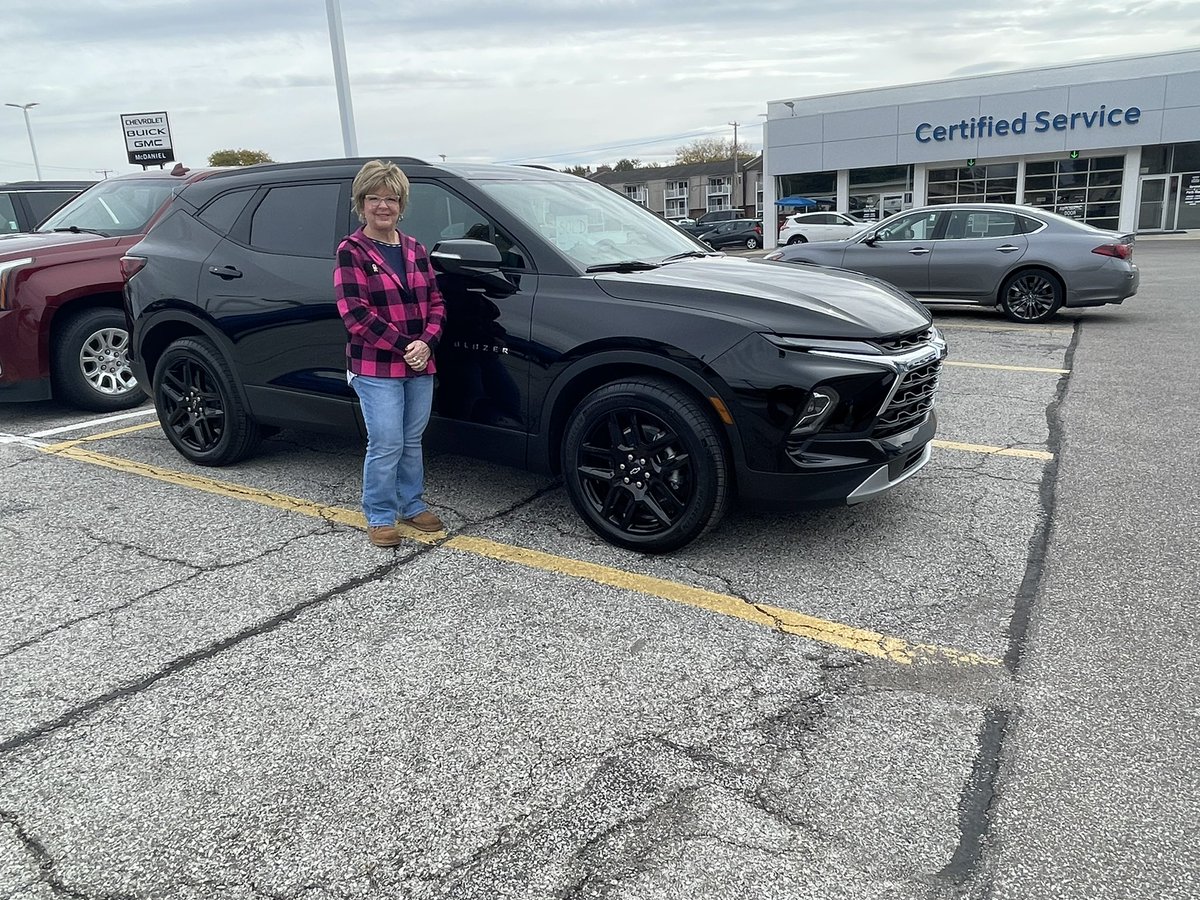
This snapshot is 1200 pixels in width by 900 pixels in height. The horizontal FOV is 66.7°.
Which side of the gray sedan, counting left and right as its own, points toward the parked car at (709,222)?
right

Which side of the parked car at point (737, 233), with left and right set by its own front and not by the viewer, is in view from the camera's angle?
left

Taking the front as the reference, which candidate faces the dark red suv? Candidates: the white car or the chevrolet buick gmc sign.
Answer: the chevrolet buick gmc sign

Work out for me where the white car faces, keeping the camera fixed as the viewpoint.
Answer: facing to the right of the viewer

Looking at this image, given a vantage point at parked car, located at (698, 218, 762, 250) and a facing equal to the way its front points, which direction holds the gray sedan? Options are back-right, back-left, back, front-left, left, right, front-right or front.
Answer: left

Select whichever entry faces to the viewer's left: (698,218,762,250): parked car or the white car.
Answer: the parked car

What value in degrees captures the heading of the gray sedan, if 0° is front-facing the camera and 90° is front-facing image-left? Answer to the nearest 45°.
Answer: approximately 90°

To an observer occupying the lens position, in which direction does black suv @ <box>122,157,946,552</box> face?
facing the viewer and to the right of the viewer

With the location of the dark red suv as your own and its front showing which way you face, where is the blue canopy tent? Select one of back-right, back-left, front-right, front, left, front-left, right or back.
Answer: back

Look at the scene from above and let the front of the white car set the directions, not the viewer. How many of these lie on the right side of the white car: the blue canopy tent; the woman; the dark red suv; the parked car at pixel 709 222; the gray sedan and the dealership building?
3

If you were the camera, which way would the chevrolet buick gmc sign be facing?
facing the viewer

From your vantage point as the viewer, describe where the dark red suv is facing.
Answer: facing the viewer and to the left of the viewer

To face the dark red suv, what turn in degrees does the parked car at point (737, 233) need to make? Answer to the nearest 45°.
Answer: approximately 90° to its left

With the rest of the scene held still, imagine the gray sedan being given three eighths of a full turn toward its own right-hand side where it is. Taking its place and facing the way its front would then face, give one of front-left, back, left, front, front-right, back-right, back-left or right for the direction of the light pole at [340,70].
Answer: back-left

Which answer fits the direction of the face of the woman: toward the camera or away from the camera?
toward the camera

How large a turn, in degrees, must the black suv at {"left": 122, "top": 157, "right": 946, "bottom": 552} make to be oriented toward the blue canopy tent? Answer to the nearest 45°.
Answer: approximately 135° to its left

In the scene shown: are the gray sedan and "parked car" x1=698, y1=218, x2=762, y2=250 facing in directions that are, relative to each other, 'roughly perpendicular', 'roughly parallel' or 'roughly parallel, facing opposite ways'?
roughly parallel
